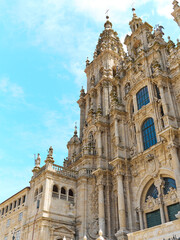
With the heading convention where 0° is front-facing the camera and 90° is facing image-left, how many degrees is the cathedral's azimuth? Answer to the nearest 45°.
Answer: approximately 45°
